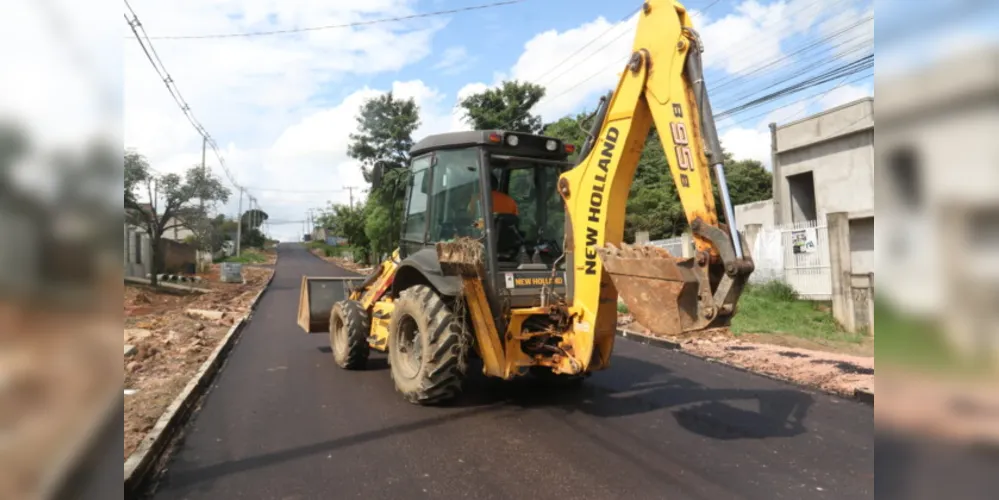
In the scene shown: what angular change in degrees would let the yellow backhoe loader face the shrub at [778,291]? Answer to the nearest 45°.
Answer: approximately 90° to its right

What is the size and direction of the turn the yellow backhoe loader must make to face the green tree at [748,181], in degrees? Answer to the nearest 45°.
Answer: approximately 90° to its right

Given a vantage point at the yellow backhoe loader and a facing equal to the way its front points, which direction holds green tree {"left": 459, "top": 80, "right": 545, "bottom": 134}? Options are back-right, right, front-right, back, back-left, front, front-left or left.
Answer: front-right

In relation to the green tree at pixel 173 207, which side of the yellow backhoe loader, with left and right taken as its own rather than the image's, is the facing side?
front

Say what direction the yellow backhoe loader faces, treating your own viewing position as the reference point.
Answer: facing away from the viewer and to the left of the viewer

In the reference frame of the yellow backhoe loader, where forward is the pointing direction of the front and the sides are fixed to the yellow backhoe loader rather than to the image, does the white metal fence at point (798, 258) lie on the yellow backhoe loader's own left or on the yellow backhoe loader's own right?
on the yellow backhoe loader's own right

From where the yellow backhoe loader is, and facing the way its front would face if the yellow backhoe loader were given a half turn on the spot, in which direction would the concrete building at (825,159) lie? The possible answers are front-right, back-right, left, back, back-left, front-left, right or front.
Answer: left

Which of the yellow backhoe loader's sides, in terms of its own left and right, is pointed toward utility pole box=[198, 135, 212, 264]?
front

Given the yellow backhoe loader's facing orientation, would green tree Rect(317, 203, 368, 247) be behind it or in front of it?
in front
